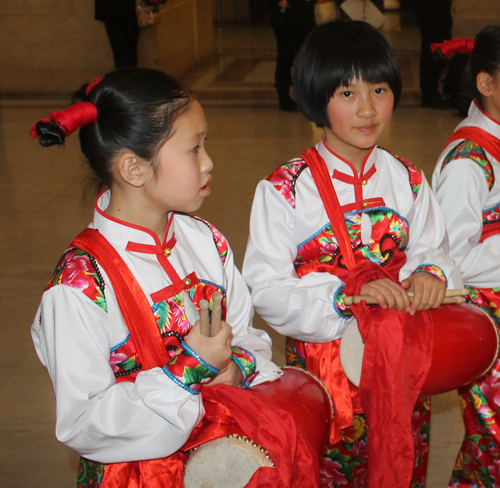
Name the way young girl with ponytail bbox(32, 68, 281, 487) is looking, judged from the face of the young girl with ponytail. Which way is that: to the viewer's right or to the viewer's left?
to the viewer's right

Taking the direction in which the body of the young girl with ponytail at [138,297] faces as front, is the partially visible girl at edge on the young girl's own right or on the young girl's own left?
on the young girl's own left

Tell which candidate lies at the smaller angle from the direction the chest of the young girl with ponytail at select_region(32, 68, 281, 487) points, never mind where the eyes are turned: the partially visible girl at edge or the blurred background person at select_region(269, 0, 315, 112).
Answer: the partially visible girl at edge

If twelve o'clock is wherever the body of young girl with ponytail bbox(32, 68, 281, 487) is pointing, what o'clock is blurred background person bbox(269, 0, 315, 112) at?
The blurred background person is roughly at 8 o'clock from the young girl with ponytail.

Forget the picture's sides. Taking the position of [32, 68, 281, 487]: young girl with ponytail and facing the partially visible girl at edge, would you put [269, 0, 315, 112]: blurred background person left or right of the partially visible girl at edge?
left

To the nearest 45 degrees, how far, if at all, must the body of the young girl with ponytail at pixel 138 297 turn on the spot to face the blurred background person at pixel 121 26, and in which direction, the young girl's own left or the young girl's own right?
approximately 135° to the young girl's own left

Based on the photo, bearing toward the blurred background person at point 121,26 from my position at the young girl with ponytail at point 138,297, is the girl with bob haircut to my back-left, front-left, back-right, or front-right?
front-right

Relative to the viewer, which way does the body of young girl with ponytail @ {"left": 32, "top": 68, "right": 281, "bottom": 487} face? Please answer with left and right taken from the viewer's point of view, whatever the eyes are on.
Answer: facing the viewer and to the right of the viewer
